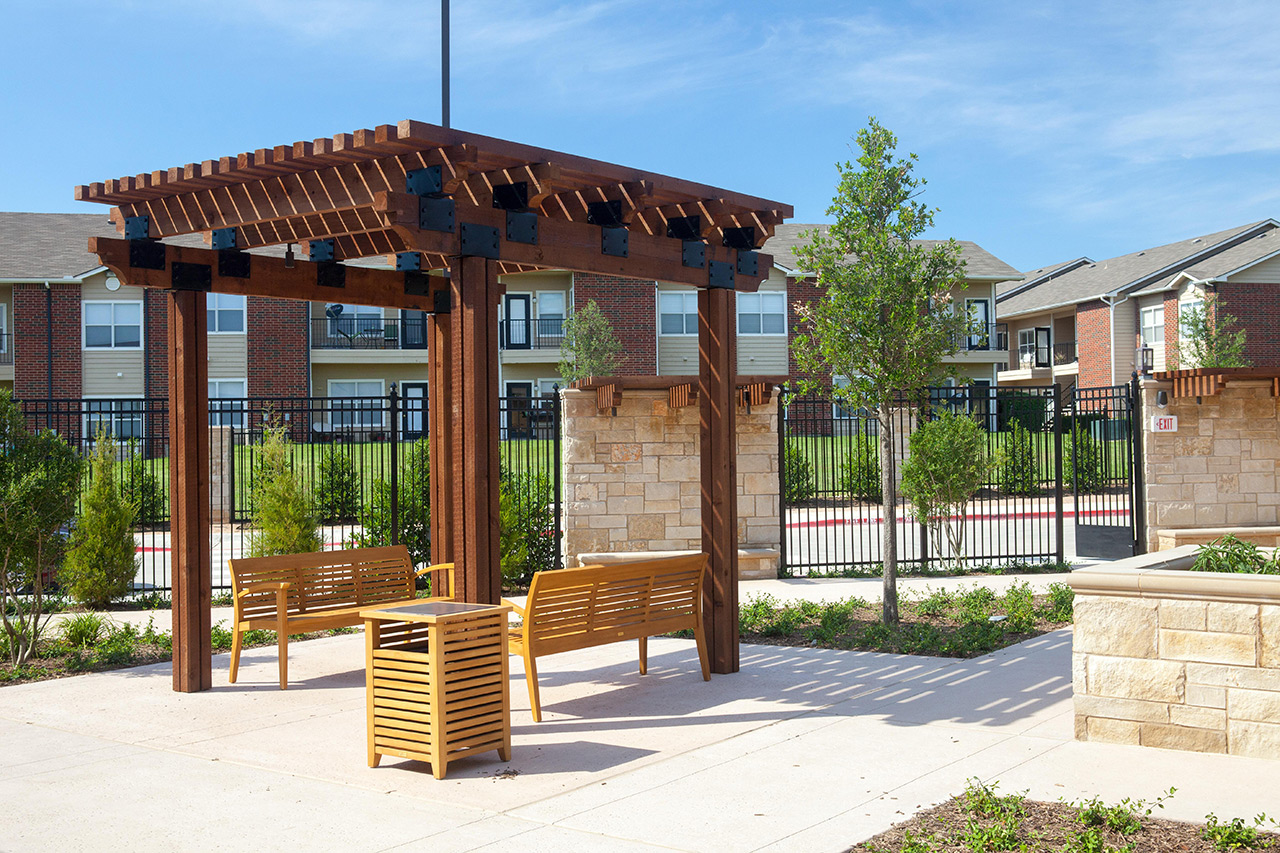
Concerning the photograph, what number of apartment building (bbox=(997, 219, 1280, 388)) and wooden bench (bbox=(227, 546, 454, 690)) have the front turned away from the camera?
0

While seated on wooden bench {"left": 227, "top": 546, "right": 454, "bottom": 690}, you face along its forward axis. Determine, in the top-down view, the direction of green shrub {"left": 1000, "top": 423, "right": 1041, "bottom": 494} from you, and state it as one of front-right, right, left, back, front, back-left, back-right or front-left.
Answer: left

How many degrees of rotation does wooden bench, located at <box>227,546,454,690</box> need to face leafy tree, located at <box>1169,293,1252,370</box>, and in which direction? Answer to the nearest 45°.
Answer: approximately 90° to its left

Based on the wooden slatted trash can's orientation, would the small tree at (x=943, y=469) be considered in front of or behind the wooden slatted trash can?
behind

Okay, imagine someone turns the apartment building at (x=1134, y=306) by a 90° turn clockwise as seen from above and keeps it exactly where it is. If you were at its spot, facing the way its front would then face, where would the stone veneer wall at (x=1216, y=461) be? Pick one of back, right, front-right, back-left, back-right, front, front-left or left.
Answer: back-left

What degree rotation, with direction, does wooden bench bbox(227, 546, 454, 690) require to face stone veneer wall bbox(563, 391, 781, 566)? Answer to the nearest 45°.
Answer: approximately 90° to its left

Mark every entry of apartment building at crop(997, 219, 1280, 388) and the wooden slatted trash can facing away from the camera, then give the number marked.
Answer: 0

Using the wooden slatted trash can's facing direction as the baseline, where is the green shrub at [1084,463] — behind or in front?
behind

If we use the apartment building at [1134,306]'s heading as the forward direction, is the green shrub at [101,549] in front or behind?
in front

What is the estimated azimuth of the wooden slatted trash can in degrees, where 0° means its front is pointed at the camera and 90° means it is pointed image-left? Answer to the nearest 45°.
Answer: approximately 45°
